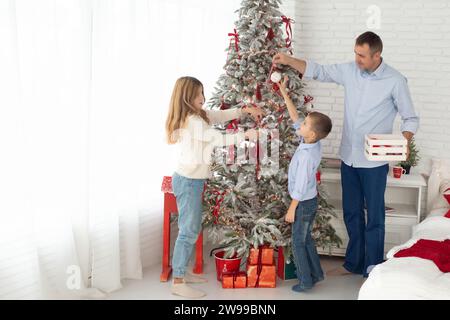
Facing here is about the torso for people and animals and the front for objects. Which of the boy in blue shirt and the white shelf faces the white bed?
the white shelf

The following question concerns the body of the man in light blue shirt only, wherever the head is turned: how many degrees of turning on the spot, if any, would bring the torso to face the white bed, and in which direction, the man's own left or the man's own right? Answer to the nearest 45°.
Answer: approximately 45° to the man's own left

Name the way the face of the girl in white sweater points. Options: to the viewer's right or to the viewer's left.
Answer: to the viewer's right

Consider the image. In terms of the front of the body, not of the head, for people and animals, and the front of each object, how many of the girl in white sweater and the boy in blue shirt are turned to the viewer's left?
1

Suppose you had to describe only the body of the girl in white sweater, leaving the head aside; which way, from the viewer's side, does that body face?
to the viewer's right

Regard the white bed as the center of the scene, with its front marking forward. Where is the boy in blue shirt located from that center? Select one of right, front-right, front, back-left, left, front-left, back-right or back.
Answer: right

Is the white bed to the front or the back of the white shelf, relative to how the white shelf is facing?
to the front

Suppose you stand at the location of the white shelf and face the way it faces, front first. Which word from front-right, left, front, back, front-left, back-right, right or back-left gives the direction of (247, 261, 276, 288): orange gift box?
front-right

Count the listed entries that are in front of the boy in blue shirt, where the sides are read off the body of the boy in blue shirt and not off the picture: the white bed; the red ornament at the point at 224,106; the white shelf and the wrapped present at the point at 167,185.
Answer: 2

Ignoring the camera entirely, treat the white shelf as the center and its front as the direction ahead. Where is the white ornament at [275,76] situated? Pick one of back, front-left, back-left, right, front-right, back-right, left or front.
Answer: front-right

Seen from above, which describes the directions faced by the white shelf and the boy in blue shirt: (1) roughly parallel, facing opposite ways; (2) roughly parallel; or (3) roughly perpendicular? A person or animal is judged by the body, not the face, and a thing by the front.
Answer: roughly perpendicular

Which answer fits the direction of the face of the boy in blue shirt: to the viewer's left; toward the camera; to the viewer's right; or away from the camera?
to the viewer's left

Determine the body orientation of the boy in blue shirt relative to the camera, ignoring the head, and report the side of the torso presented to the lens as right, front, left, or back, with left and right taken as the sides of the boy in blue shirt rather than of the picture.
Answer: left
